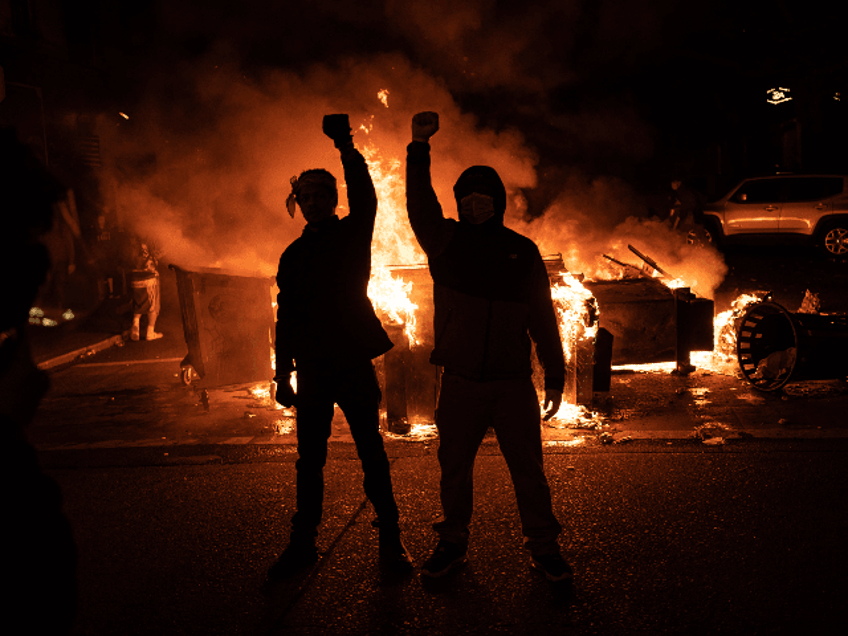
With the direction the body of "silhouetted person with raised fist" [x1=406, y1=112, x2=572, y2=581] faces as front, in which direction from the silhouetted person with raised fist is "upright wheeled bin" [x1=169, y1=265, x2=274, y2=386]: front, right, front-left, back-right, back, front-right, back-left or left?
back-right

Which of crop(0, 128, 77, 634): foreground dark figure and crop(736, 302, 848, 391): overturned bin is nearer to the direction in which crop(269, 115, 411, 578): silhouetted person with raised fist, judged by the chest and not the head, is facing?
the foreground dark figure

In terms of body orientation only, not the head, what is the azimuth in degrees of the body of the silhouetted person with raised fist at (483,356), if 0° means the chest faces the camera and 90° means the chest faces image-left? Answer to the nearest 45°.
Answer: approximately 0°

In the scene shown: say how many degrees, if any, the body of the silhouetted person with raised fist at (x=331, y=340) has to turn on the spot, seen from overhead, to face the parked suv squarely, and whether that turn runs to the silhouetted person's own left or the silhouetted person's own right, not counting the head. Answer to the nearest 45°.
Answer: approximately 135° to the silhouetted person's own left

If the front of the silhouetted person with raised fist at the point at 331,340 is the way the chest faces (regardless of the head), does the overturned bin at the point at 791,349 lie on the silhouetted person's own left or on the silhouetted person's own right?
on the silhouetted person's own left
